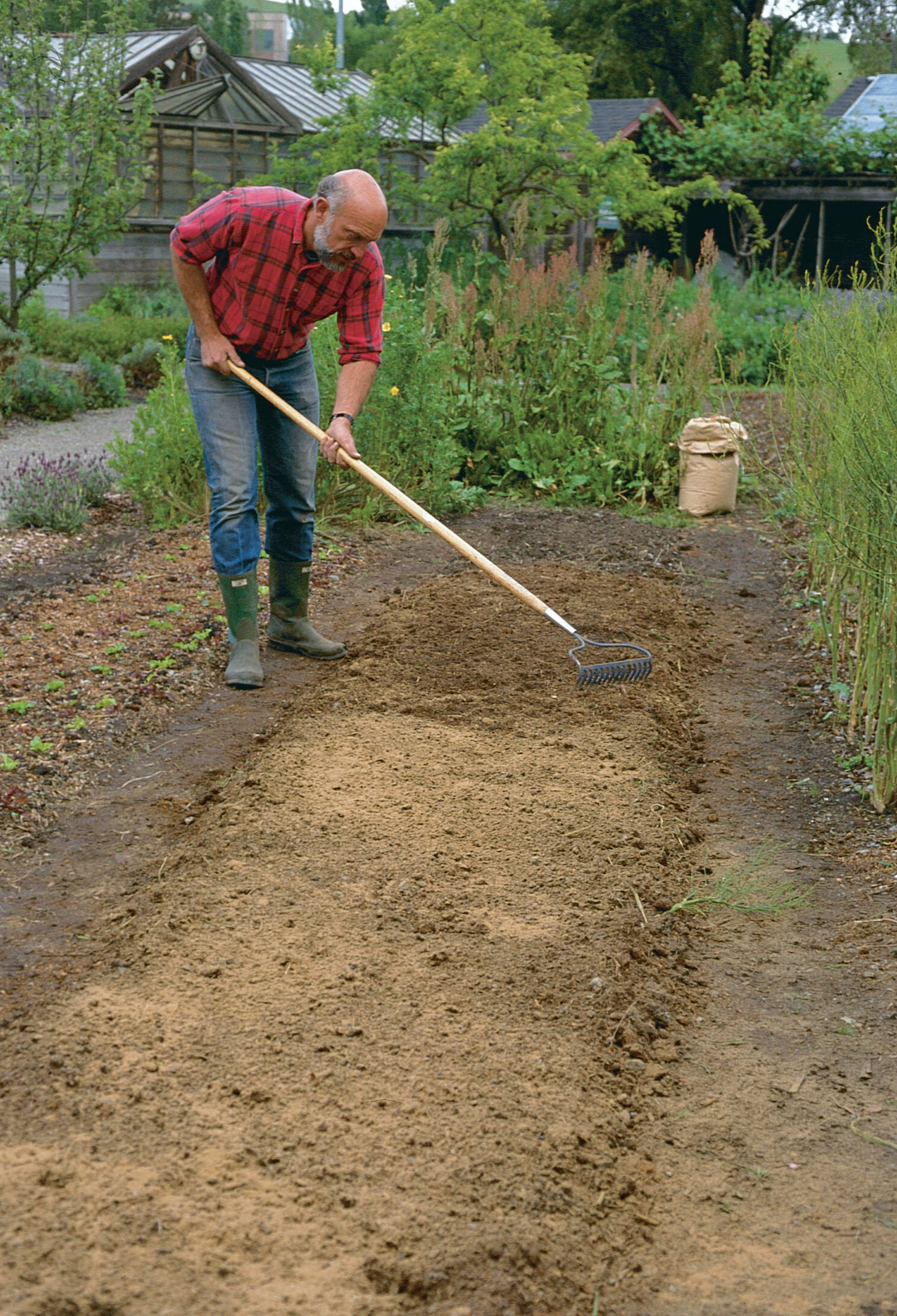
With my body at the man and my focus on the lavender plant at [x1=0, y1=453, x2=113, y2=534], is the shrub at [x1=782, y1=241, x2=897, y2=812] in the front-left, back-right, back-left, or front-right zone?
back-right

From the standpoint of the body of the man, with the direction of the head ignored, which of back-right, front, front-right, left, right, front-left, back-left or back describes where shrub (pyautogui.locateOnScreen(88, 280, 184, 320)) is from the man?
back-left

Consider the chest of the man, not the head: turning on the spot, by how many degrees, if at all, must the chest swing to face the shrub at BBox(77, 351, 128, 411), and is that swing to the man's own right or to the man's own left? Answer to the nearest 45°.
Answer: approximately 135° to the man's own left

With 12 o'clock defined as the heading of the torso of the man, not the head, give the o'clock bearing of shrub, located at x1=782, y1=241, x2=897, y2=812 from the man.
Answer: The shrub is roughly at 11 o'clock from the man.

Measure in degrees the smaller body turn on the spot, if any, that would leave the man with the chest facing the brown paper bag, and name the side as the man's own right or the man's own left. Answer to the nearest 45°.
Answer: approximately 90° to the man's own left

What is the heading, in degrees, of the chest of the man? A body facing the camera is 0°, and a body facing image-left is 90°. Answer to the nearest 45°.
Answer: approximately 315°
